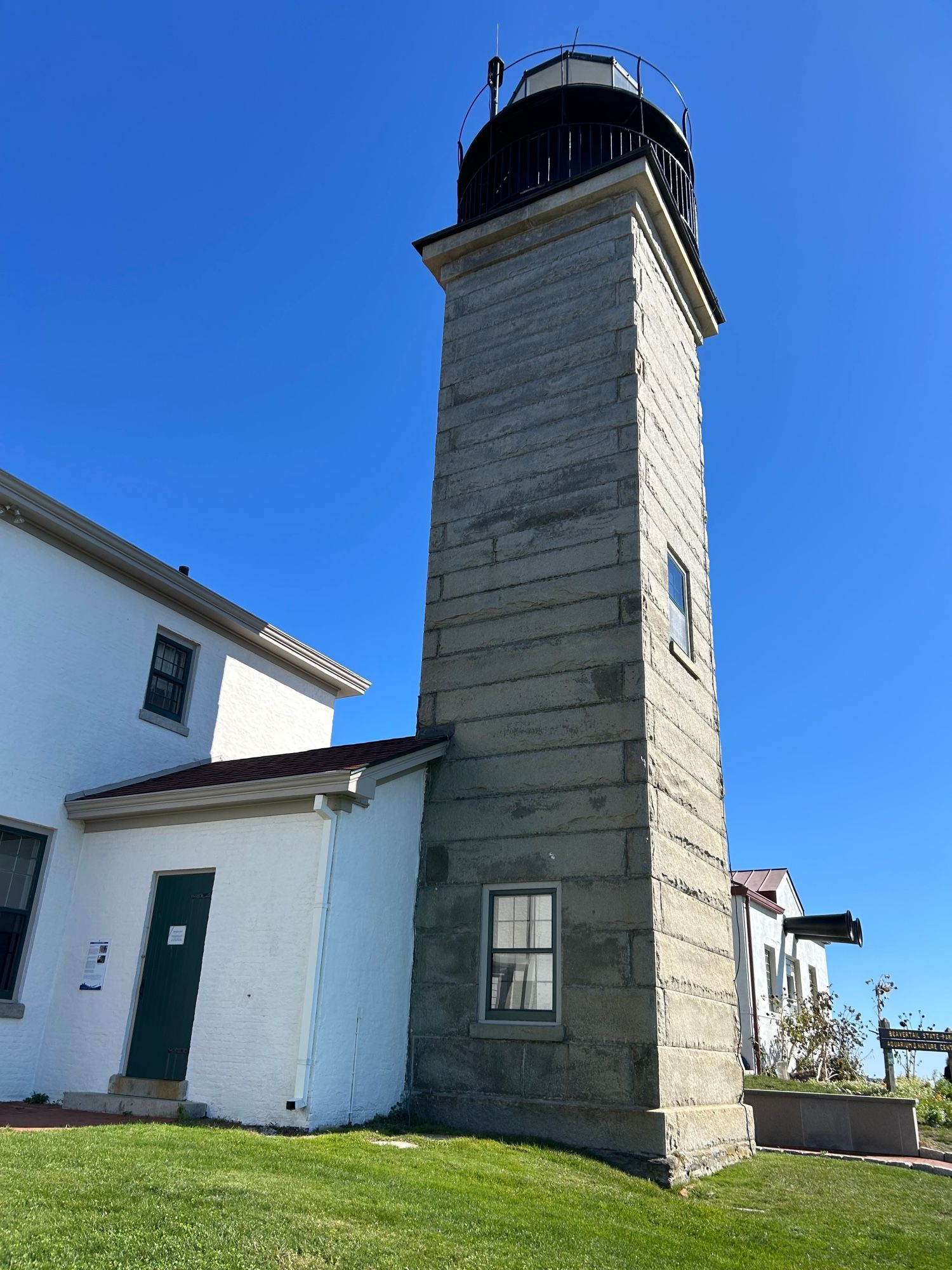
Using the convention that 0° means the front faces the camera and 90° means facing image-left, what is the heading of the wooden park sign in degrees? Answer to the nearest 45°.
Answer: approximately 0°

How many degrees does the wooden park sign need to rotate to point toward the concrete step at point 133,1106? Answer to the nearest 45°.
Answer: approximately 45° to its right
